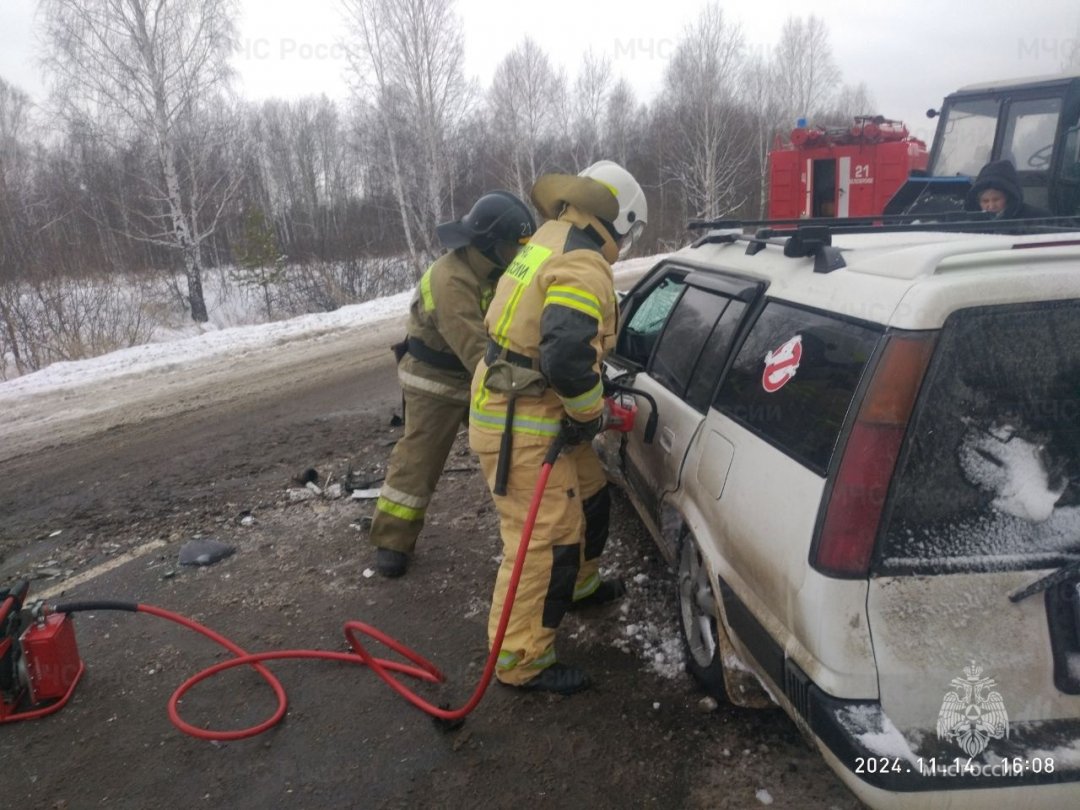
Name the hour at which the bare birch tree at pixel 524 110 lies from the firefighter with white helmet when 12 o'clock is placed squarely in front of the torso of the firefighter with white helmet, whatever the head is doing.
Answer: The bare birch tree is roughly at 9 o'clock from the firefighter with white helmet.

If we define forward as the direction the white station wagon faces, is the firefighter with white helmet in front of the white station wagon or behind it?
in front

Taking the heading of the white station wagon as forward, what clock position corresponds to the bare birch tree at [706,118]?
The bare birch tree is roughly at 1 o'clock from the white station wagon.

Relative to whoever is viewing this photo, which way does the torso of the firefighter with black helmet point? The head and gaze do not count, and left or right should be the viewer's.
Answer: facing to the right of the viewer

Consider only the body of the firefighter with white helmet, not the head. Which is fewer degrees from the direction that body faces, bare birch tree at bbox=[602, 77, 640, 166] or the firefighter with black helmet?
the bare birch tree

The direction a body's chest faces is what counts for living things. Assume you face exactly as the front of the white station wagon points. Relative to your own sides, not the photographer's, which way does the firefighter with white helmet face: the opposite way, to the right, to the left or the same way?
to the right

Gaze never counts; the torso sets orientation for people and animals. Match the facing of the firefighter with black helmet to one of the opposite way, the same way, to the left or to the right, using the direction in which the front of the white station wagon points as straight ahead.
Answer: to the right

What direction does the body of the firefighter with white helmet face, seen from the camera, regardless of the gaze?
to the viewer's right

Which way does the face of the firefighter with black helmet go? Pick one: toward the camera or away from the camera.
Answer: away from the camera
